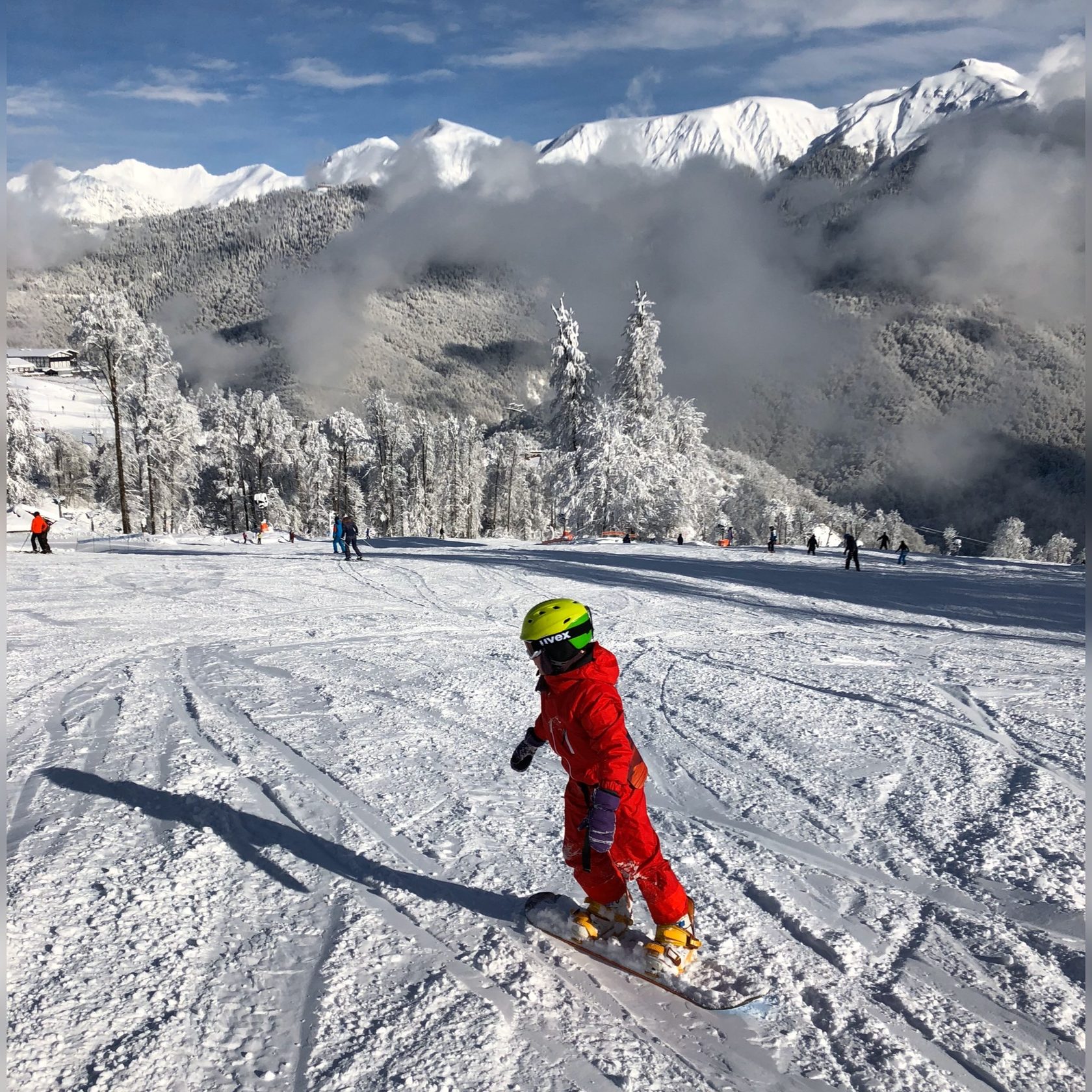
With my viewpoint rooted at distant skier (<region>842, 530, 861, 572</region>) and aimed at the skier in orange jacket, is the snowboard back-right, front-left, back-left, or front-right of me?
front-left

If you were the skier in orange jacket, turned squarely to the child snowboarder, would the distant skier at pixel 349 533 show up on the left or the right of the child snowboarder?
left

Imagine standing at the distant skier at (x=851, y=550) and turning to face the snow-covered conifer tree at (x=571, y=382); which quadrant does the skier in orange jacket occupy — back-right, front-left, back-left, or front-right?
front-left

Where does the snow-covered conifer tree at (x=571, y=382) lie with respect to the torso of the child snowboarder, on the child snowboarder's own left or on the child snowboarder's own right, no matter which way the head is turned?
on the child snowboarder's own right

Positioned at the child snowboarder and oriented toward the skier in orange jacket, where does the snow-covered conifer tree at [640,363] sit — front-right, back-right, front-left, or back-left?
front-right

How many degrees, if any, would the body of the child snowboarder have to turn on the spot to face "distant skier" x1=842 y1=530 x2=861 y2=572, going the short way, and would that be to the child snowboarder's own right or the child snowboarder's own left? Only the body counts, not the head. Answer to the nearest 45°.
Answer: approximately 135° to the child snowboarder's own right

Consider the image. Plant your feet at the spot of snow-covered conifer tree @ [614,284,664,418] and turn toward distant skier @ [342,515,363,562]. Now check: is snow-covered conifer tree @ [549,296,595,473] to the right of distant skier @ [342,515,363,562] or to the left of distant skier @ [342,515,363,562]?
right

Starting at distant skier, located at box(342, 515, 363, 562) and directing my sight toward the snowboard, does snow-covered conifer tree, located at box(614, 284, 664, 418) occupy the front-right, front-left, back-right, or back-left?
back-left

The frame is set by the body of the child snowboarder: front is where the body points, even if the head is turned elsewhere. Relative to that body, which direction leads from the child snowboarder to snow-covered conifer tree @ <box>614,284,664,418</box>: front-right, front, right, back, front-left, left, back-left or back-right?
back-right

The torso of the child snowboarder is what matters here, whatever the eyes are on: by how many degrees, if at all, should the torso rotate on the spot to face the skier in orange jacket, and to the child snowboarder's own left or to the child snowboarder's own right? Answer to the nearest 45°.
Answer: approximately 90° to the child snowboarder's own right

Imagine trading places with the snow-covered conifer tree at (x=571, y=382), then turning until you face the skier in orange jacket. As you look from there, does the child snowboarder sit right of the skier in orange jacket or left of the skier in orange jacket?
left

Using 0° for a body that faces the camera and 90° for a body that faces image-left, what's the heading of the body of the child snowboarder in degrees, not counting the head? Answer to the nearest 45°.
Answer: approximately 45°

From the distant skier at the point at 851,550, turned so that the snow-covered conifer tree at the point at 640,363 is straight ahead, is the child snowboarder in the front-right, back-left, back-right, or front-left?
back-left

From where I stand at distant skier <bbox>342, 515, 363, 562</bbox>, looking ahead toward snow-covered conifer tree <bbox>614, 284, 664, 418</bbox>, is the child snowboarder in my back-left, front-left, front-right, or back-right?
back-right
